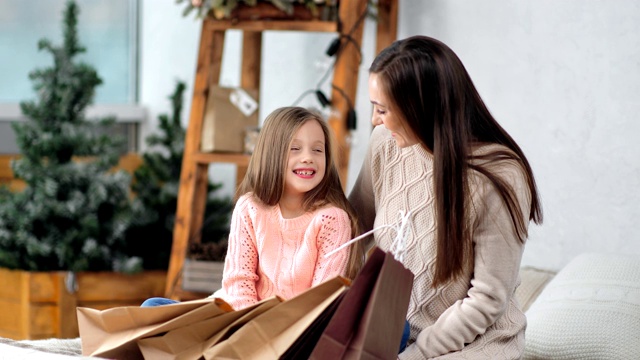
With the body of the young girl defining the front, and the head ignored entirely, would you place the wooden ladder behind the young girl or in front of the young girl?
behind

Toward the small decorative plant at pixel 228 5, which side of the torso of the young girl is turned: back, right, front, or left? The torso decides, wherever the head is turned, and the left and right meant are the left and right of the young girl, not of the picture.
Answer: back

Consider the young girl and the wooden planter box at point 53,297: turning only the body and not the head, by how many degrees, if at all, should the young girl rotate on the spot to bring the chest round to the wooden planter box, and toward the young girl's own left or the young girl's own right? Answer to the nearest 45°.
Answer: approximately 135° to the young girl's own right

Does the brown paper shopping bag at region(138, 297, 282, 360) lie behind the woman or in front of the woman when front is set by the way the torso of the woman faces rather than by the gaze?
in front

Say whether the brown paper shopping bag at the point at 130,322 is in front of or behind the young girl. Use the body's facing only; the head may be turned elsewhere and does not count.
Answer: in front

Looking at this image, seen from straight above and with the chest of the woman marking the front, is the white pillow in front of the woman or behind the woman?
behind

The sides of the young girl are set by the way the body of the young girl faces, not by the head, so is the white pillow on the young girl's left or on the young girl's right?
on the young girl's left

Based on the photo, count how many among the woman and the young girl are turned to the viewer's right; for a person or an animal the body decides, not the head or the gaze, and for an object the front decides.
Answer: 0

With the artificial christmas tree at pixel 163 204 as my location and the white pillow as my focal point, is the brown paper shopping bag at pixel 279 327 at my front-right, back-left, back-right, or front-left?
front-right

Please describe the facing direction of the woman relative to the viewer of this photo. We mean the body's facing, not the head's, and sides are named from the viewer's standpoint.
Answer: facing the viewer and to the left of the viewer

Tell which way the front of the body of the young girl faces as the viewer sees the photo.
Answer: toward the camera

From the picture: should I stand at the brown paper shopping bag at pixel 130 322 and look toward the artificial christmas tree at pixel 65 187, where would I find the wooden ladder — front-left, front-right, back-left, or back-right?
front-right

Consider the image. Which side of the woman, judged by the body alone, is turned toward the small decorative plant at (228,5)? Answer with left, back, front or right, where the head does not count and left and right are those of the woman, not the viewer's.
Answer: right
